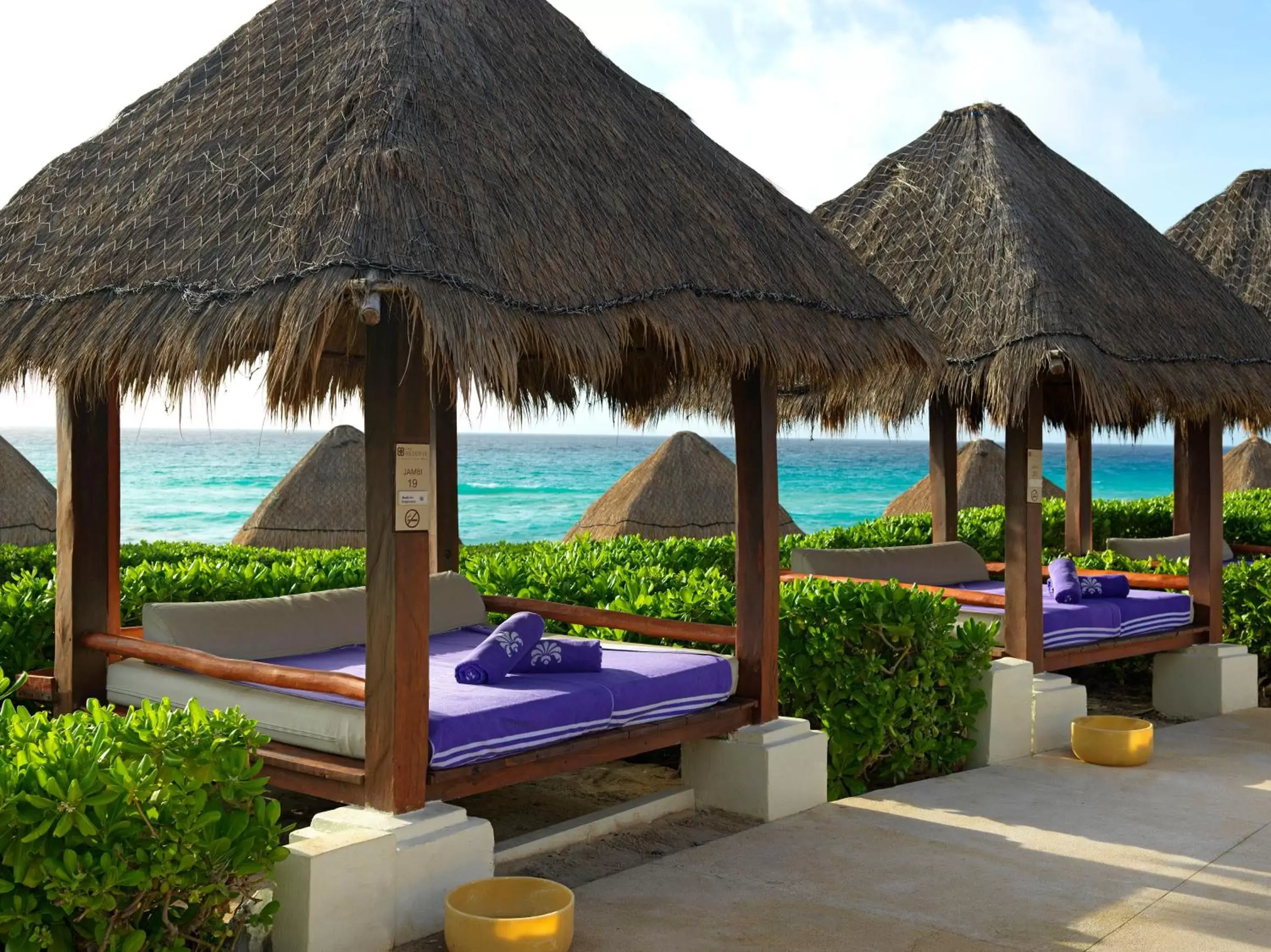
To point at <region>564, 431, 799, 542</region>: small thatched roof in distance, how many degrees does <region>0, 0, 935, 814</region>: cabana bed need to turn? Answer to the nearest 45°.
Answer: approximately 135° to its left

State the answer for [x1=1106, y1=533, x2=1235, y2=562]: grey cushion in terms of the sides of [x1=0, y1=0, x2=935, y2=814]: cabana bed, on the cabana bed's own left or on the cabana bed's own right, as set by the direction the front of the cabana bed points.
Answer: on the cabana bed's own left

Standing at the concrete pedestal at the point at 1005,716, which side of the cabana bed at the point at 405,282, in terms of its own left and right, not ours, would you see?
left

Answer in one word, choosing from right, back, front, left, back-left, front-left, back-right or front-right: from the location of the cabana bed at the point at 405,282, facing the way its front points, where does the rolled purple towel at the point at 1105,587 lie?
left

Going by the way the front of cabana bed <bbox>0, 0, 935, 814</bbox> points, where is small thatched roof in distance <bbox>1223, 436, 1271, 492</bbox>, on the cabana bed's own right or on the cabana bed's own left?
on the cabana bed's own left

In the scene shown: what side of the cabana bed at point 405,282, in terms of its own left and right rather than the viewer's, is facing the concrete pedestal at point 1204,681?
left

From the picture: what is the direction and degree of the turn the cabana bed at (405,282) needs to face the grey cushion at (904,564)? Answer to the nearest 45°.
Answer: approximately 90° to its left
